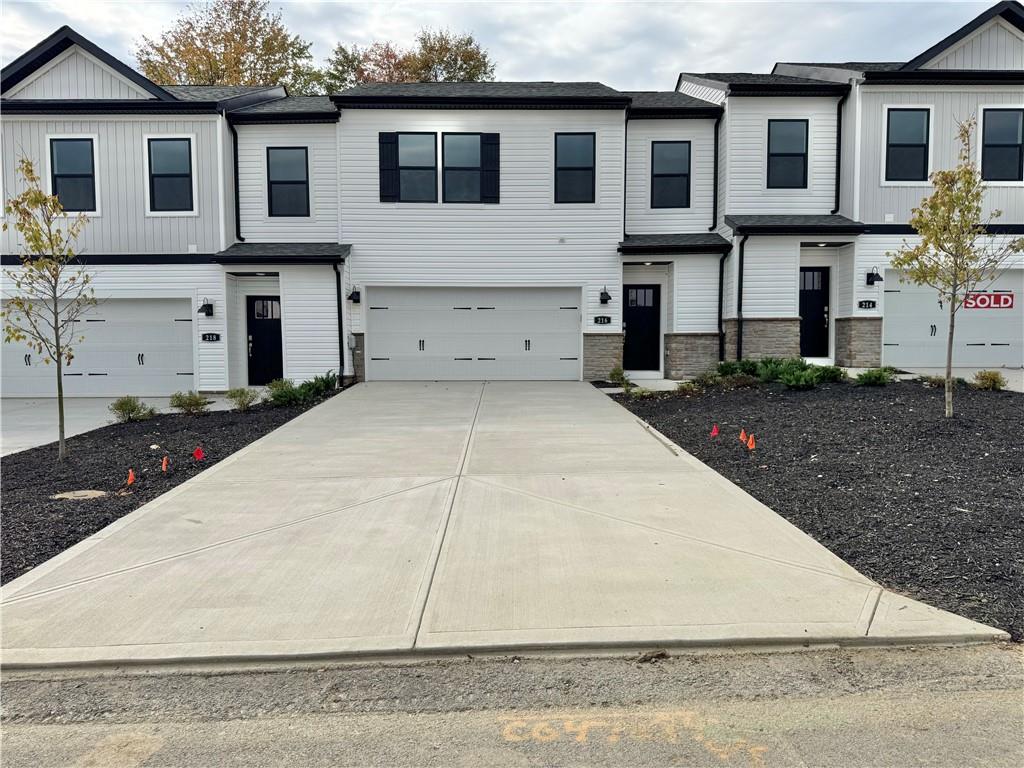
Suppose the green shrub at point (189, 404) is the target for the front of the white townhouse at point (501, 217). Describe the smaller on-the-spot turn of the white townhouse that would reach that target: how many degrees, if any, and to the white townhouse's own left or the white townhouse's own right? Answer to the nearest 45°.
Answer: approximately 45° to the white townhouse's own right

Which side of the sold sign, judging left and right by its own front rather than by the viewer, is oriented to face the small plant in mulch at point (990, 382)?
front

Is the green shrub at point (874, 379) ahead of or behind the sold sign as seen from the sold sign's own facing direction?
ahead

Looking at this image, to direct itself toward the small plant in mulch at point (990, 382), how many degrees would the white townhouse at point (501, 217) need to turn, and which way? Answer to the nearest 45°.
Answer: approximately 45° to its left

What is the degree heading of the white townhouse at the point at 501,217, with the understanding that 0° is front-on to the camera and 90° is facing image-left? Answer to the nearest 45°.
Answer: approximately 0°

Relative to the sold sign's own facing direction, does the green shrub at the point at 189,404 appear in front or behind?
in front

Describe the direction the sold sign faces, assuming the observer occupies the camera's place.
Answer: facing the viewer

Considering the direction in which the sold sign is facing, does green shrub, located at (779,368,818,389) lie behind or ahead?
ahead

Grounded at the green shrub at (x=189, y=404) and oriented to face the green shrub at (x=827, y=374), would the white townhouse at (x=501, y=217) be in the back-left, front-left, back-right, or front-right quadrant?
front-left

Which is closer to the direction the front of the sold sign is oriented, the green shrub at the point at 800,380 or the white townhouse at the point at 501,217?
the green shrub

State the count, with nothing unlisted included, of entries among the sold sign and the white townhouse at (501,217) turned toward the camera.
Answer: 2
